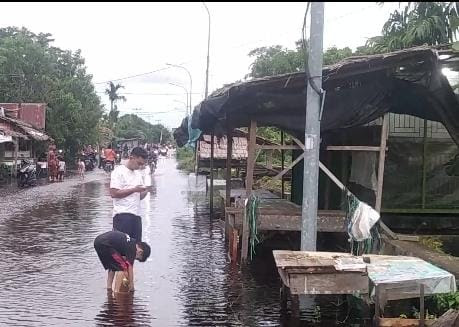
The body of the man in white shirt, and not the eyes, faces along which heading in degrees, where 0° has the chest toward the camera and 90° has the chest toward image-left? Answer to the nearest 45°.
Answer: approximately 315°

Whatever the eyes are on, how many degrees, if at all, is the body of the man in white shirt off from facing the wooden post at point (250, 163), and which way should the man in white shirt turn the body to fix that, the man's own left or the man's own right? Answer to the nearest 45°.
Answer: approximately 90° to the man's own left

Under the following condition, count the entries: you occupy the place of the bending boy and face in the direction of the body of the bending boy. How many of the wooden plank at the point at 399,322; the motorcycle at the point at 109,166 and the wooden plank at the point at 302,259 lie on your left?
1

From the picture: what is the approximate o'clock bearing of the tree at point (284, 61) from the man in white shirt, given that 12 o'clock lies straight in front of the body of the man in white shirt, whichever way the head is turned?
The tree is roughly at 8 o'clock from the man in white shirt.

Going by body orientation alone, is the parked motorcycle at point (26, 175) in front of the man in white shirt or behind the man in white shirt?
behind

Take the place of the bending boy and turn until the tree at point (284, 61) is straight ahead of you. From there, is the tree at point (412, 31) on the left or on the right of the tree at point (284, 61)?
right

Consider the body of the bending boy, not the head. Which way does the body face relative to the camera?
to the viewer's right

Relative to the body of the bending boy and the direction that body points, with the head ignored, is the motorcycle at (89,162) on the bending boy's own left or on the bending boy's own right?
on the bending boy's own left
